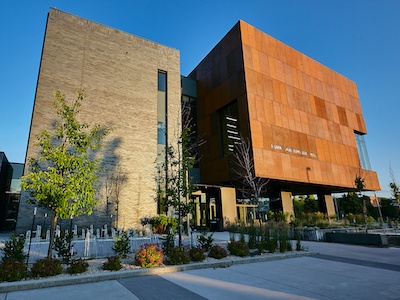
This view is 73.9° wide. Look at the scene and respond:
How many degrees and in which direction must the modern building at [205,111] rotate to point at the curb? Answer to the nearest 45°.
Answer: approximately 45° to its right

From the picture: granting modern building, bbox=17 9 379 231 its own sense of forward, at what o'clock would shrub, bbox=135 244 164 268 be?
The shrub is roughly at 2 o'clock from the modern building.

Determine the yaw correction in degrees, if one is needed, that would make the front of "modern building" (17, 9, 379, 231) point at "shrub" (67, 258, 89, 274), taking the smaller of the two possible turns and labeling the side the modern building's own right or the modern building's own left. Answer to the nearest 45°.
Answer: approximately 45° to the modern building's own right

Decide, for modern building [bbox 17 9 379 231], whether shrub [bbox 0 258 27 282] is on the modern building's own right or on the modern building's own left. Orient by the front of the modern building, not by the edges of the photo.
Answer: on the modern building's own right

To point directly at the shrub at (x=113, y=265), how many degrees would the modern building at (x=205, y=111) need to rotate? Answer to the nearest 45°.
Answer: approximately 45° to its right

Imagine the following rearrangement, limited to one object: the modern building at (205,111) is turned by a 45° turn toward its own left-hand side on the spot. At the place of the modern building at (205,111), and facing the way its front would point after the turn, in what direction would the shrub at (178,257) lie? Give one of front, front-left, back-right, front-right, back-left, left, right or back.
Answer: right

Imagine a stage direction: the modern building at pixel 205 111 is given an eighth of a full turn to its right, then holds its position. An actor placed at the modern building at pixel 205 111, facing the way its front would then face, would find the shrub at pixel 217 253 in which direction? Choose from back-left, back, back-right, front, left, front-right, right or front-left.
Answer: front

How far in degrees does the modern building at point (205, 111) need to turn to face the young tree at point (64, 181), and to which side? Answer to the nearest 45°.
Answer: approximately 45° to its right

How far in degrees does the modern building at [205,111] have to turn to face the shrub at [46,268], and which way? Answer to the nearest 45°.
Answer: approximately 45° to its right

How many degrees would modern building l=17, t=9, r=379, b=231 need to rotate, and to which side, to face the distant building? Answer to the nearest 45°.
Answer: approximately 135° to its right

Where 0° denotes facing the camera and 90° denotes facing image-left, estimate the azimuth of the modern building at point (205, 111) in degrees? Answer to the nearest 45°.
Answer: approximately 315°

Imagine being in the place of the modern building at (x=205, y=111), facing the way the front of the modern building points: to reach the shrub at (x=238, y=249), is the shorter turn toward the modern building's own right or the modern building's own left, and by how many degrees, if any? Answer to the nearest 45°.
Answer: approximately 45° to the modern building's own right

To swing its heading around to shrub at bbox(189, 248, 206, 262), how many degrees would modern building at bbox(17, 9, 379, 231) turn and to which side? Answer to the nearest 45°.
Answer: approximately 45° to its right
